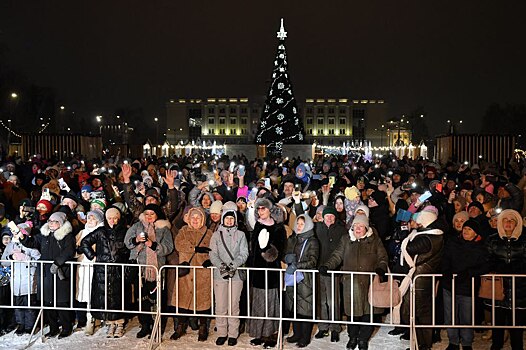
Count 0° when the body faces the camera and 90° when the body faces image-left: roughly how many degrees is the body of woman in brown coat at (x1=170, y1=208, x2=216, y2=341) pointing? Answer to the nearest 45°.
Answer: approximately 0°

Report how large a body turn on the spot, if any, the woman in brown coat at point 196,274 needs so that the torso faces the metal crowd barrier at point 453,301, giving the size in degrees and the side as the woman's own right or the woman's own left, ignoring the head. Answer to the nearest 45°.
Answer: approximately 90° to the woman's own left

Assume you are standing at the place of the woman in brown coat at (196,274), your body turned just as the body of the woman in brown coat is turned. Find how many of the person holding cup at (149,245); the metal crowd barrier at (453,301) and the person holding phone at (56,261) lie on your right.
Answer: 2

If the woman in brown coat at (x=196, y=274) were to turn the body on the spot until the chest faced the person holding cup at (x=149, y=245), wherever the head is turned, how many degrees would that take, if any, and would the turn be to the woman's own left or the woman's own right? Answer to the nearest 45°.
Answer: approximately 90° to the woman's own right

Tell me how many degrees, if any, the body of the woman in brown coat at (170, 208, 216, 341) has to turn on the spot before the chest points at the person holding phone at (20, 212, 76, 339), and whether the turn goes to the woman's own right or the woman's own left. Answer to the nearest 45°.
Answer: approximately 90° to the woman's own right
